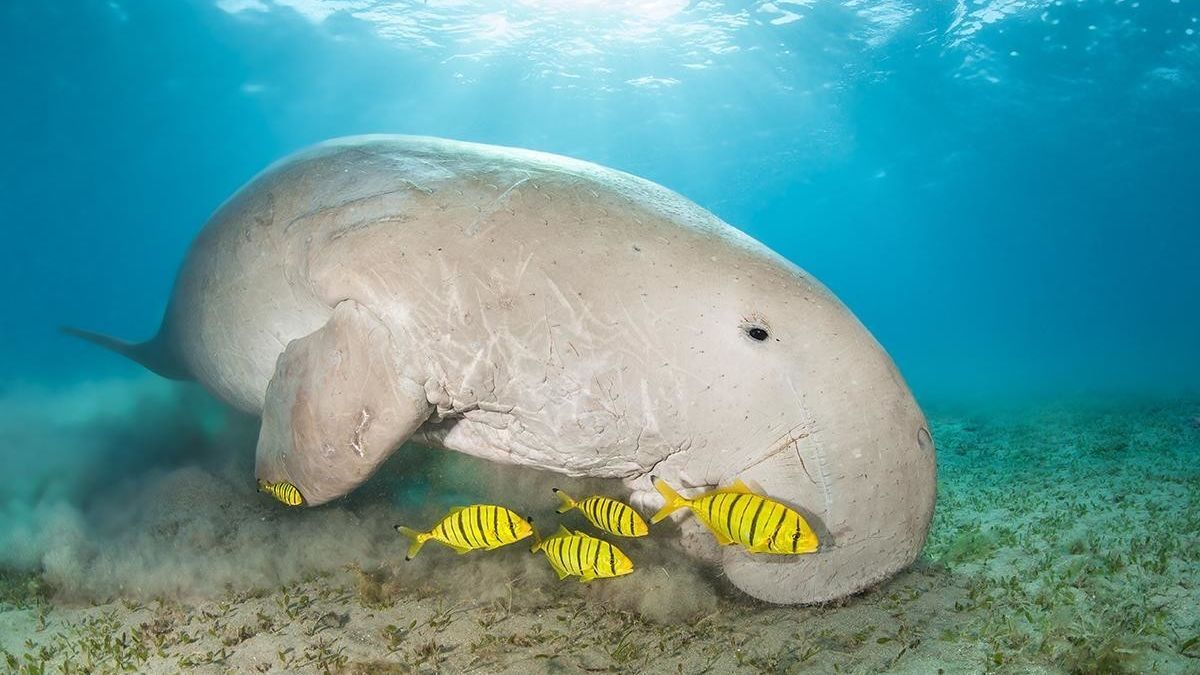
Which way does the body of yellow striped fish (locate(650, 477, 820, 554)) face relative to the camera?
to the viewer's right

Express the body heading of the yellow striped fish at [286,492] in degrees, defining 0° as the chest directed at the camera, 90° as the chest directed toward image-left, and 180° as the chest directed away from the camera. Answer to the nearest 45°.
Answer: approximately 270°

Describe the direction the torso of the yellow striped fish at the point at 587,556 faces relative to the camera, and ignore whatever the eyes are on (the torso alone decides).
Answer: to the viewer's right

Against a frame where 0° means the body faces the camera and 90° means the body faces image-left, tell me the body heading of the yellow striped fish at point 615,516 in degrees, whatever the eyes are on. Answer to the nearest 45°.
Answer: approximately 270°

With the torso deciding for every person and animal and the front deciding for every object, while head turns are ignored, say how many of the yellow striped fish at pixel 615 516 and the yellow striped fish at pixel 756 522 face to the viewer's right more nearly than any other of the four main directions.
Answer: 2

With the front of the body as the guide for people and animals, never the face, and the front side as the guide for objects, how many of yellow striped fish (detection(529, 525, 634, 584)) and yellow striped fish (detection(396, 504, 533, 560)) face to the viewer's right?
2

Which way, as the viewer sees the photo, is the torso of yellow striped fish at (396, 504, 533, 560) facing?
to the viewer's right
